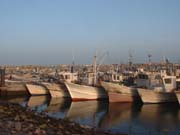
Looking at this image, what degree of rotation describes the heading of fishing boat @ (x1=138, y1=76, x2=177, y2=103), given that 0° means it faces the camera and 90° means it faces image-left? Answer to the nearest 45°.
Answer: approximately 45°

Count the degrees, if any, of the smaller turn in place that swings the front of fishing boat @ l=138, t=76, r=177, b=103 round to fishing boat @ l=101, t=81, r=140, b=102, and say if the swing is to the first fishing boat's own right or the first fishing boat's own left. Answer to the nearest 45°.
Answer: approximately 45° to the first fishing boat's own right

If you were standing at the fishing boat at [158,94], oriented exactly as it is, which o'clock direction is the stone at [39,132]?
The stone is roughly at 11 o'clock from the fishing boat.

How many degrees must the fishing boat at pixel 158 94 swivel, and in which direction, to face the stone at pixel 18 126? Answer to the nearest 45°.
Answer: approximately 45° to its left
